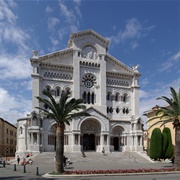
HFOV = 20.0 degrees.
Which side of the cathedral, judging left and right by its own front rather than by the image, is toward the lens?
front

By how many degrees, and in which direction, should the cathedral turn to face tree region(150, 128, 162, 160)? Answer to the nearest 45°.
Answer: approximately 45° to its left
